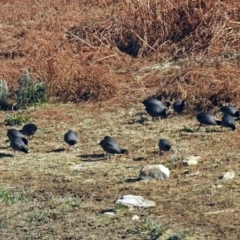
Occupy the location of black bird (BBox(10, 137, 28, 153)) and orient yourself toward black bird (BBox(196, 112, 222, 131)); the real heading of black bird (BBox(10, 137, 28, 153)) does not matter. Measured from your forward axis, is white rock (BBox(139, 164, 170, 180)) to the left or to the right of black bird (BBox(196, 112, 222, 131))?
right

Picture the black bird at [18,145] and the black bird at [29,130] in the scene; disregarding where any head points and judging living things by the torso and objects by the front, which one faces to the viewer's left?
the black bird at [29,130]

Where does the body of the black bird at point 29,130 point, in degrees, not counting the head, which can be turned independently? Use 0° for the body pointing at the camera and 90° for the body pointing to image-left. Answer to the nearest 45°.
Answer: approximately 90°

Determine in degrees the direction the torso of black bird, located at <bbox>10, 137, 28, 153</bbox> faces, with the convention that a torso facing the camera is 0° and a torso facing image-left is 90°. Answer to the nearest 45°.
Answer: approximately 315°
